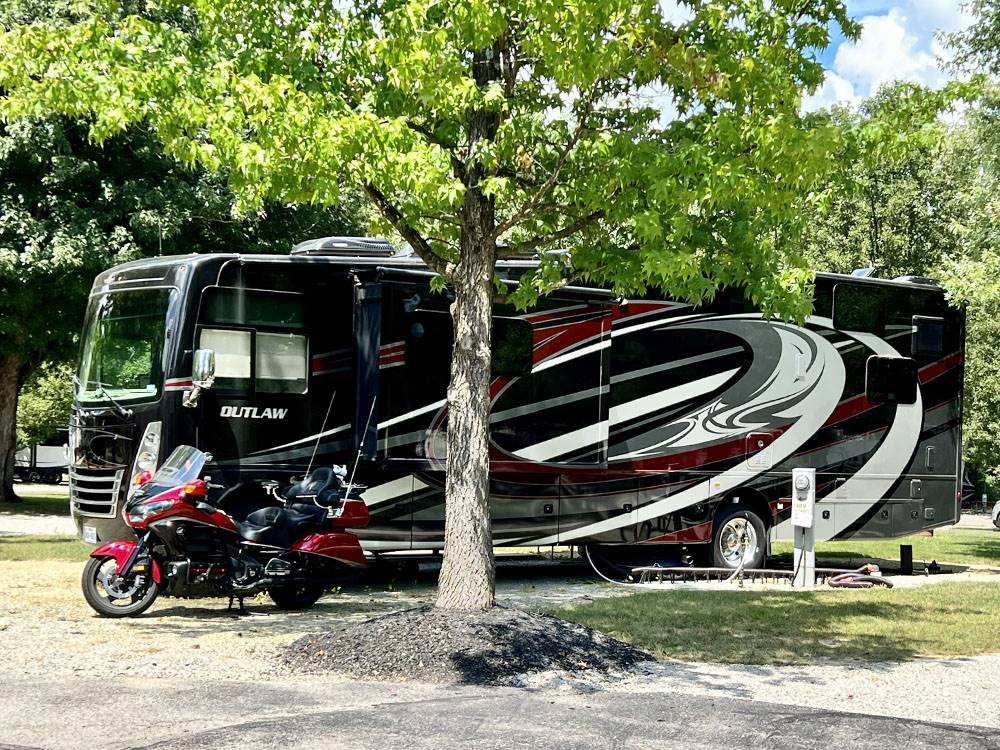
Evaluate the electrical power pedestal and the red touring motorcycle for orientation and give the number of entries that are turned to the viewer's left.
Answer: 1

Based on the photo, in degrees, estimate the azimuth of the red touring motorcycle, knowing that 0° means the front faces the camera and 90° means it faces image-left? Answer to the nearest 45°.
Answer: approximately 90°

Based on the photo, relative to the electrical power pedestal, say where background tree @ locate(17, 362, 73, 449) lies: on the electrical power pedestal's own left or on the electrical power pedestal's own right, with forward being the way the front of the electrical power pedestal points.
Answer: on the electrical power pedestal's own right

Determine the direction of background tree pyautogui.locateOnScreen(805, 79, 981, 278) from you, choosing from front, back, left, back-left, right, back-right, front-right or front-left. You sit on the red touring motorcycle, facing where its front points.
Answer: back-right

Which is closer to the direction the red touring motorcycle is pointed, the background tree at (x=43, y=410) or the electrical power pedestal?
the background tree

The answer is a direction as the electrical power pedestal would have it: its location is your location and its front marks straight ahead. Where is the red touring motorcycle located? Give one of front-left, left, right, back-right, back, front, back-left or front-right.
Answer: front-right

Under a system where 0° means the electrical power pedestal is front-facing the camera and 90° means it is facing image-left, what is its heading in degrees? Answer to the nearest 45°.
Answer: approximately 0°

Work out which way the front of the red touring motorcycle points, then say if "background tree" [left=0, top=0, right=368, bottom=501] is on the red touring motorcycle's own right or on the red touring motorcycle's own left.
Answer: on the red touring motorcycle's own right

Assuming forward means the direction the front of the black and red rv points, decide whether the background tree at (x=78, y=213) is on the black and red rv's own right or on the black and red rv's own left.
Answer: on the black and red rv's own right

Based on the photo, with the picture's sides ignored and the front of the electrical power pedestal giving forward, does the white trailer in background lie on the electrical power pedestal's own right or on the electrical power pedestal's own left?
on the electrical power pedestal's own right
